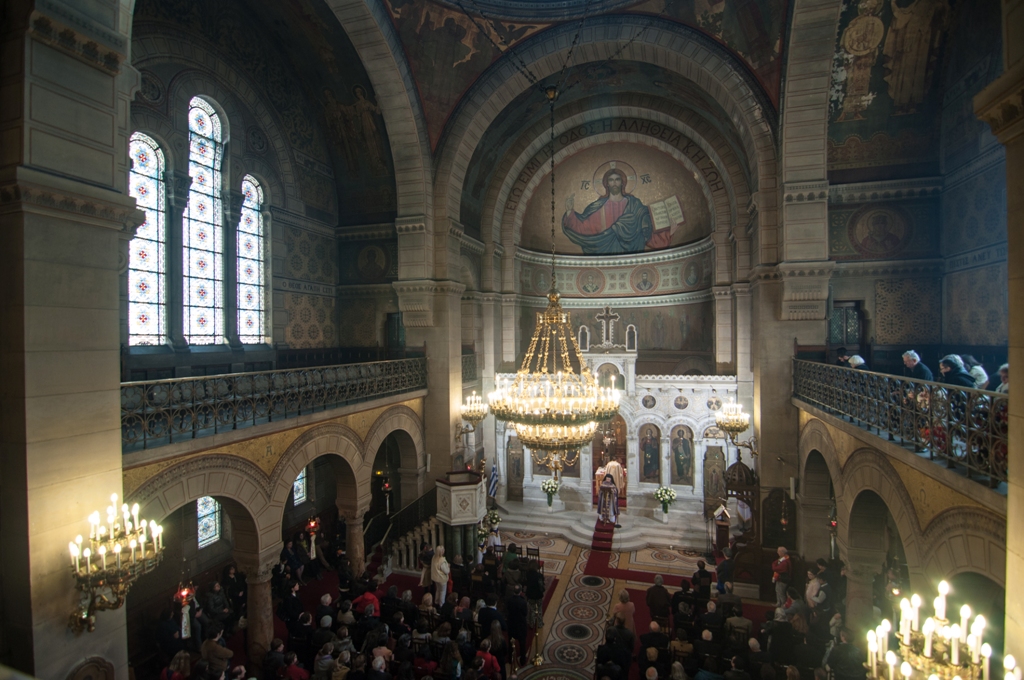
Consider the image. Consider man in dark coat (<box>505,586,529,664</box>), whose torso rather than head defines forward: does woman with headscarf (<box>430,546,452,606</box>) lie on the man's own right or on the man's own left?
on the man's own left

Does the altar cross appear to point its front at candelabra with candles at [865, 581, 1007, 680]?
yes

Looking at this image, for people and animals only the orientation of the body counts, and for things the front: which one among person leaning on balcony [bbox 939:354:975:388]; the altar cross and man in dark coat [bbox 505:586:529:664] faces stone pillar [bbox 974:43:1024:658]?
the altar cross

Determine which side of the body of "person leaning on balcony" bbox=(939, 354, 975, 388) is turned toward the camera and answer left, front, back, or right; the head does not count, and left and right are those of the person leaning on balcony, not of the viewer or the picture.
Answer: left

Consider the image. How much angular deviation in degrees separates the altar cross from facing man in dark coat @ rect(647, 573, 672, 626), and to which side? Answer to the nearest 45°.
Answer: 0° — it already faces them

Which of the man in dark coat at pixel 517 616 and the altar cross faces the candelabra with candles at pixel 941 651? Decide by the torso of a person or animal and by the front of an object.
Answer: the altar cross

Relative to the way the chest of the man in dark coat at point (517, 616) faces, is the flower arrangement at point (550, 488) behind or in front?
in front

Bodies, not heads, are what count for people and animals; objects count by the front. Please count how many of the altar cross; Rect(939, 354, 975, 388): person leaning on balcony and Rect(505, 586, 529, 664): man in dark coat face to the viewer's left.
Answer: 1

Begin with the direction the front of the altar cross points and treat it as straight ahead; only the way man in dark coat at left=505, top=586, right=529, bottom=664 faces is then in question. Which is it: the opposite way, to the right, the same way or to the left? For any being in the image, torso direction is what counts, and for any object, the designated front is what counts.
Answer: the opposite way

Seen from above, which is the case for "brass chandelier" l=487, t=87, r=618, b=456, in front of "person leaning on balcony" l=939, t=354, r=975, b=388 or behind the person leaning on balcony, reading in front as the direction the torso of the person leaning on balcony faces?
in front

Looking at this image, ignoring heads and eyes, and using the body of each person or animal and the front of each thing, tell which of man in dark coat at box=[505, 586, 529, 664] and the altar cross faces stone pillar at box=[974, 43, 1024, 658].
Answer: the altar cross

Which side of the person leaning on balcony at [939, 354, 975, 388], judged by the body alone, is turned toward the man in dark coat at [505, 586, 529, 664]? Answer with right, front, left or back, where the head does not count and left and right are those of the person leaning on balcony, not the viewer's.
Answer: front

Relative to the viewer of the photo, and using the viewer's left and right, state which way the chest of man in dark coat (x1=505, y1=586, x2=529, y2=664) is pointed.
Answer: facing away from the viewer
